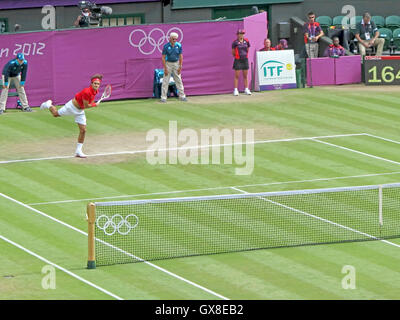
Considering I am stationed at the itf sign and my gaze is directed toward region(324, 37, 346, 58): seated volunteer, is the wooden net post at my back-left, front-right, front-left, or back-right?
back-right

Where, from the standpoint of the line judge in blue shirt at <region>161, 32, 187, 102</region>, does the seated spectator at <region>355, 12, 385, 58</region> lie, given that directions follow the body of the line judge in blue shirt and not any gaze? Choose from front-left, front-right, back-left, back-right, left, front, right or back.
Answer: back-left

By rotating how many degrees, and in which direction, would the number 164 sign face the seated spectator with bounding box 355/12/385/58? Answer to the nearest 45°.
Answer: approximately 180°

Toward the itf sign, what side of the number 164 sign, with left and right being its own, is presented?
right

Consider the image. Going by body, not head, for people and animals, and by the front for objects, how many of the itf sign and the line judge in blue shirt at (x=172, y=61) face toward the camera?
2

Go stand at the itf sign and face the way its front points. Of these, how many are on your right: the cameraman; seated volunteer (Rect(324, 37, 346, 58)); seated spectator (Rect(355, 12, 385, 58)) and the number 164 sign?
1

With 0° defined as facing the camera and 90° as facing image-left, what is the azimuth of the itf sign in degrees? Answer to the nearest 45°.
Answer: approximately 0°
